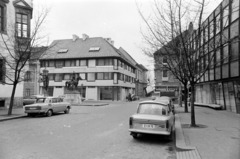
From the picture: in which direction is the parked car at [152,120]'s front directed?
away from the camera

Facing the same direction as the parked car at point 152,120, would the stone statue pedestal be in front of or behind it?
in front
